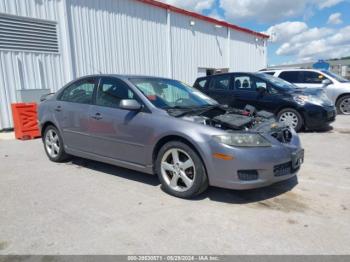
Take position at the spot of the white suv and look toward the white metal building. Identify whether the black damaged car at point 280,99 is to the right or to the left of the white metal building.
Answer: left

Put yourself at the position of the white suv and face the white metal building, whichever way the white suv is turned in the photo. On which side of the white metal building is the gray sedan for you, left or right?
left

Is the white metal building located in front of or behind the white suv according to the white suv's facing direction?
behind

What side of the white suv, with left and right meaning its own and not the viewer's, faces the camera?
right

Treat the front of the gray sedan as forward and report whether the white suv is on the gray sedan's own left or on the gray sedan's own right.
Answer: on the gray sedan's own left

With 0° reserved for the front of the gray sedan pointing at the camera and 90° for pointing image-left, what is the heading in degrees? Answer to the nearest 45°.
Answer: approximately 315°

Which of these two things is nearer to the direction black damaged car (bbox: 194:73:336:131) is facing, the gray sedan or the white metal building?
the gray sedan

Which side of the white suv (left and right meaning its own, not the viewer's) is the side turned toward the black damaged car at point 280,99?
right

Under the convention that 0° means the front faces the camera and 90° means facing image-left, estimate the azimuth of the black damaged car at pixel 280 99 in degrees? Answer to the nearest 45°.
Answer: approximately 315°

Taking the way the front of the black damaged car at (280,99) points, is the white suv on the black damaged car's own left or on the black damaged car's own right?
on the black damaged car's own left

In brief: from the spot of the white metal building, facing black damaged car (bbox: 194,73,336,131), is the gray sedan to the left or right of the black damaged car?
right

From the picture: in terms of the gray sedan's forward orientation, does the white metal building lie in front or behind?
behind
